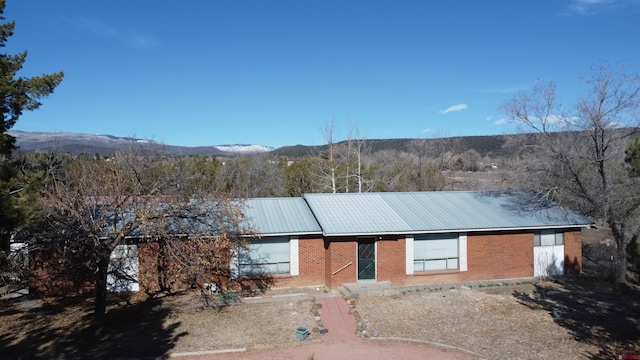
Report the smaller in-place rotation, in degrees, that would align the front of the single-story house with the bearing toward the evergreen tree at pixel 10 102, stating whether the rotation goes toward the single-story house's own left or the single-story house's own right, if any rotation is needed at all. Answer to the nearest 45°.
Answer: approximately 45° to the single-story house's own right

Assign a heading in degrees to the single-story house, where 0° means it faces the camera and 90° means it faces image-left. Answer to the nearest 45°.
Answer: approximately 0°
